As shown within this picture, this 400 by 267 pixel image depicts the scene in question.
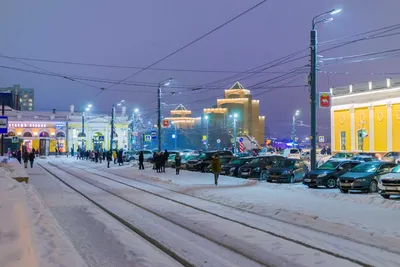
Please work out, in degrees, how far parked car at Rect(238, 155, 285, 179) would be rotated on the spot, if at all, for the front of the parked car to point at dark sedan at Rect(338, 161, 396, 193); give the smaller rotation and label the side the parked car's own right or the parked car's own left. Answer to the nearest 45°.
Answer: approximately 90° to the parked car's own left

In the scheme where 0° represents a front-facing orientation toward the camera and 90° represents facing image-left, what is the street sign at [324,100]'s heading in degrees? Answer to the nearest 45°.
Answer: approximately 0°

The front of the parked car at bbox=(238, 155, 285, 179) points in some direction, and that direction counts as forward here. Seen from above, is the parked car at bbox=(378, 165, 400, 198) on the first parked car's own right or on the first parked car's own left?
on the first parked car's own left

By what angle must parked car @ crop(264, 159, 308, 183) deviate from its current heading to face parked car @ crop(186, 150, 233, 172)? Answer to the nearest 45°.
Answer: approximately 90° to its right

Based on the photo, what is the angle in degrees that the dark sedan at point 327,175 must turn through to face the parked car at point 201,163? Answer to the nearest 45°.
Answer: approximately 90° to its right

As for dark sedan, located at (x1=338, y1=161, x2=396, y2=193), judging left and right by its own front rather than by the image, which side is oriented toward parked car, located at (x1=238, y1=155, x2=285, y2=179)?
right
